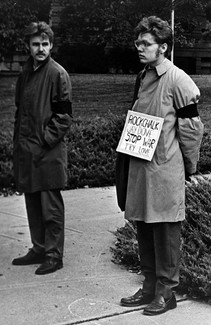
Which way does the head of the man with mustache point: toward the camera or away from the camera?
toward the camera

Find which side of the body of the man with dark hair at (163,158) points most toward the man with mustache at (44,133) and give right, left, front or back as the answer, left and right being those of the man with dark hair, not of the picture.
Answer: right

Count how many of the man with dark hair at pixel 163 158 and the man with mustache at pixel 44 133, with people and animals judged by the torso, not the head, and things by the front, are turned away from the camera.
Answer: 0

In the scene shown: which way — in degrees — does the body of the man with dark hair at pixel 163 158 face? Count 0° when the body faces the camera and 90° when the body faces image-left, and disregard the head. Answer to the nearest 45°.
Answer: approximately 45°

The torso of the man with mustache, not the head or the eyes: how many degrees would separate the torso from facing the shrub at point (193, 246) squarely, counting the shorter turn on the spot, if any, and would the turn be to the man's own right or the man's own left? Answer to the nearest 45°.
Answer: approximately 135° to the man's own left

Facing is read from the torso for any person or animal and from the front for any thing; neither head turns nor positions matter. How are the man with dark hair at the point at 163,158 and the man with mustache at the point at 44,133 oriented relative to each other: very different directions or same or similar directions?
same or similar directions

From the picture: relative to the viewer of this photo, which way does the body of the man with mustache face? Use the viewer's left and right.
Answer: facing the viewer and to the left of the viewer

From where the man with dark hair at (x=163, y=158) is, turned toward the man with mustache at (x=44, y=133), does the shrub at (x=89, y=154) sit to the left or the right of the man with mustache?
right

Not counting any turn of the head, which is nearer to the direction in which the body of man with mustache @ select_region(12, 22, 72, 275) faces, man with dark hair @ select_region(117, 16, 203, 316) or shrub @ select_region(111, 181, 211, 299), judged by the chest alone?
the man with dark hair

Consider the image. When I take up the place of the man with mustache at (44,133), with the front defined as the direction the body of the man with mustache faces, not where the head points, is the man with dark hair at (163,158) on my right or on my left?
on my left

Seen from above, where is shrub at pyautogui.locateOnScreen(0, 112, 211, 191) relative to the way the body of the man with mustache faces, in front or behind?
behind
